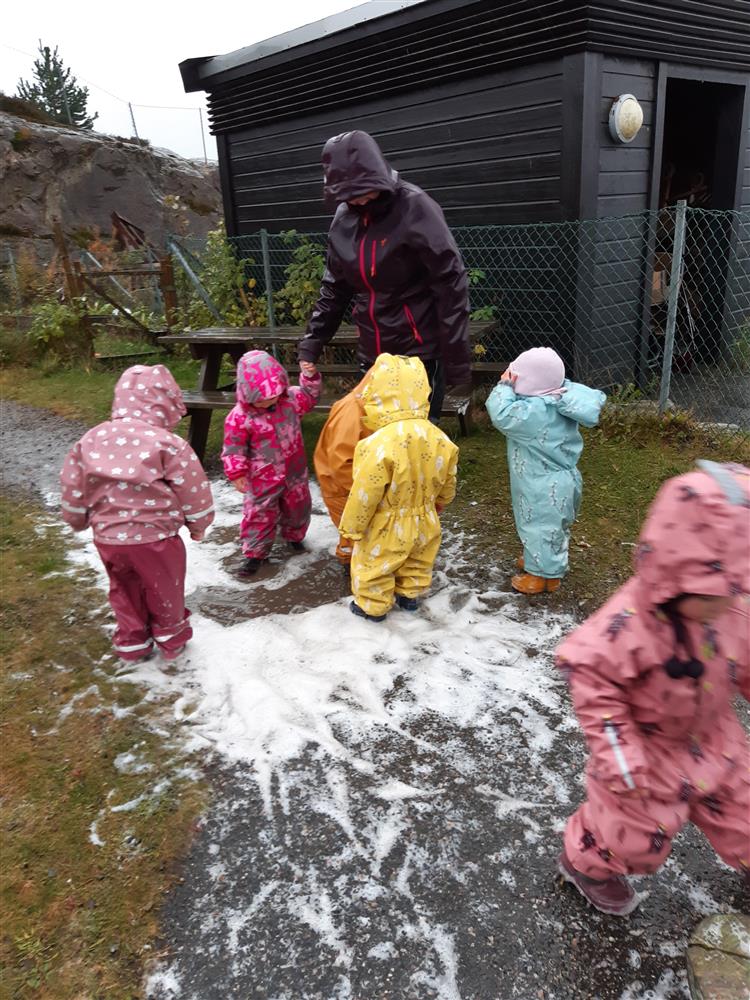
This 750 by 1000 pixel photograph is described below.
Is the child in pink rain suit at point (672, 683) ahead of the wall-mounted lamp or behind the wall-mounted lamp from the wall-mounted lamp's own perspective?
ahead

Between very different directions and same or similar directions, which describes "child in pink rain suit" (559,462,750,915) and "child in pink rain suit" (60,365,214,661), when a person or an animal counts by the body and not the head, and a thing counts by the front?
very different directions

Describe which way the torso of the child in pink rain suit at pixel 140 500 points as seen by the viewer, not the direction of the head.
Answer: away from the camera

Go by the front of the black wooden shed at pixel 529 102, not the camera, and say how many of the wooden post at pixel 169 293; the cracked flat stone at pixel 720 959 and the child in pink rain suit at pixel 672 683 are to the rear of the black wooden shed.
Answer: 1

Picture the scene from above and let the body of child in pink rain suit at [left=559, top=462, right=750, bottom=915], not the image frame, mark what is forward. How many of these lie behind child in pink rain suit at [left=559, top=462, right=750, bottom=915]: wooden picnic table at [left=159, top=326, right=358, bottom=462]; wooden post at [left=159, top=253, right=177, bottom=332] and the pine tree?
3

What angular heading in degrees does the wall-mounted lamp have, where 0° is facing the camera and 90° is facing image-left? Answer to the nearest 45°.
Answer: approximately 315°

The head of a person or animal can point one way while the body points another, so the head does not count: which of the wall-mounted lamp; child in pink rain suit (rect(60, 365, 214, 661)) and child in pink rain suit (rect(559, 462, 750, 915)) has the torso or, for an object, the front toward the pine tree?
child in pink rain suit (rect(60, 365, 214, 661))

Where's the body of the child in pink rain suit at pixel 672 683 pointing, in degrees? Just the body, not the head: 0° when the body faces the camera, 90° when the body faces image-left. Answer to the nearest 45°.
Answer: approximately 315°

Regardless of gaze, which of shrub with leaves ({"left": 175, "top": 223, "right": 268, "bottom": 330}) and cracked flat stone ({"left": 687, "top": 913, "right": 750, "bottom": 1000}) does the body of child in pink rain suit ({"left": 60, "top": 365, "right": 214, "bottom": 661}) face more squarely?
the shrub with leaves

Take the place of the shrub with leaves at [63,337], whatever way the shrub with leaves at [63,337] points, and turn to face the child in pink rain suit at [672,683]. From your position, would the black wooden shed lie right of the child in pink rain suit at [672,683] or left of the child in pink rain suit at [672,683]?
left
